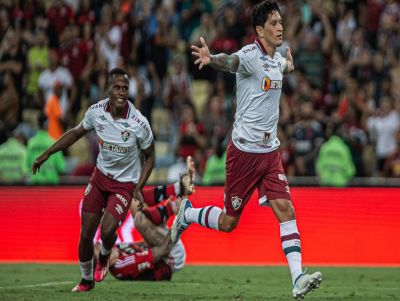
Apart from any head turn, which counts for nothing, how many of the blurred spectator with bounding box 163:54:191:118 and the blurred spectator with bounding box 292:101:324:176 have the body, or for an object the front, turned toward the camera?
2

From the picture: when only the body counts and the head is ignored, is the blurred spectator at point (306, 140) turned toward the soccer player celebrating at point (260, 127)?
yes

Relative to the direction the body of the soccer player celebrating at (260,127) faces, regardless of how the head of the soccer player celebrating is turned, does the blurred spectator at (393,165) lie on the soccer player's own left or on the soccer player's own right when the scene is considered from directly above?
on the soccer player's own left

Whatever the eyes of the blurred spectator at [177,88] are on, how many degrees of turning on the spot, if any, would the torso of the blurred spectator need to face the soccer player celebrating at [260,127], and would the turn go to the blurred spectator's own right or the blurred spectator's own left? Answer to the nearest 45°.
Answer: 0° — they already face them

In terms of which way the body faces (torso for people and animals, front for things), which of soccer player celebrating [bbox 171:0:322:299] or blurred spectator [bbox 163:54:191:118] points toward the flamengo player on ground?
the blurred spectator

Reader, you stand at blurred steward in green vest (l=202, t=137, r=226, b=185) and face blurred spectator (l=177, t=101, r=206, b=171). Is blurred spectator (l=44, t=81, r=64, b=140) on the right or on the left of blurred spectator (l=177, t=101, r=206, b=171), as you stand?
left

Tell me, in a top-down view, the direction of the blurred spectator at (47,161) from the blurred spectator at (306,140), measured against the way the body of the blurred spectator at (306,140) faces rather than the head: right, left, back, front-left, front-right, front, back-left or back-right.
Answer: right

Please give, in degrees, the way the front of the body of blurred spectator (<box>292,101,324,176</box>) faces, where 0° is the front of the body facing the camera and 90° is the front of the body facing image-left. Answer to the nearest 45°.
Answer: approximately 0°

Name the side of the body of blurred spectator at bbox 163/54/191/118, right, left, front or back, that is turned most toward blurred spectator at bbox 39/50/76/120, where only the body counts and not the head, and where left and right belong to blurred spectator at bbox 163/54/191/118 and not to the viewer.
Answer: right
